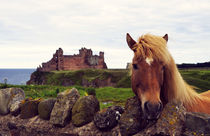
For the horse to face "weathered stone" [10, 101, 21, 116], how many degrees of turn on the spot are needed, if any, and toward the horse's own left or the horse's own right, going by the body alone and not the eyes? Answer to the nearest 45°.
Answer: approximately 90° to the horse's own right

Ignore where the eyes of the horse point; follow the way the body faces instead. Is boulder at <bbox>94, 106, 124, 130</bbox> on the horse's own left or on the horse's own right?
on the horse's own right

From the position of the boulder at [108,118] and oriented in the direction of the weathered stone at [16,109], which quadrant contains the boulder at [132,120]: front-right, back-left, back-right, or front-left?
back-left

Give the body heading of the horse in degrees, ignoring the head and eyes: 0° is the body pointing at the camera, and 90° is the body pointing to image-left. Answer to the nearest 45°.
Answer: approximately 45°
